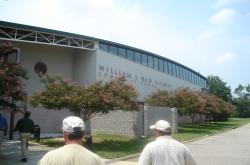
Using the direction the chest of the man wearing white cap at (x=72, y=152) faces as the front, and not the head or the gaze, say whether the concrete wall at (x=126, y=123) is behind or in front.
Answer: in front

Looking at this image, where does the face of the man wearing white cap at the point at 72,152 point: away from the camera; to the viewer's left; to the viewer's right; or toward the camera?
away from the camera

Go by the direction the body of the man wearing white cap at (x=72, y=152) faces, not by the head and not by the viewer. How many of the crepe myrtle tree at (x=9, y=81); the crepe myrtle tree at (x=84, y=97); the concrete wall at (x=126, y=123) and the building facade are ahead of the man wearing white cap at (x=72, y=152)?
4

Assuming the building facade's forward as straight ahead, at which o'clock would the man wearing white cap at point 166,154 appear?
The man wearing white cap is roughly at 1 o'clock from the building facade.

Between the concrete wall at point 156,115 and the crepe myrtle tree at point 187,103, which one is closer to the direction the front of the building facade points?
the concrete wall

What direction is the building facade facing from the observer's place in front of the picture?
facing the viewer and to the right of the viewer

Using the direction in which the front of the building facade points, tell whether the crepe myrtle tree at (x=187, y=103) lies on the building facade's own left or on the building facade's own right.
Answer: on the building facade's own left

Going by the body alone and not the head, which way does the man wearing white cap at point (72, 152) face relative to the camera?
away from the camera

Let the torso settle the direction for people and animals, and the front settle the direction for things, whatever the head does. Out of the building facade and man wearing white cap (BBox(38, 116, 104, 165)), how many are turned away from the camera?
1

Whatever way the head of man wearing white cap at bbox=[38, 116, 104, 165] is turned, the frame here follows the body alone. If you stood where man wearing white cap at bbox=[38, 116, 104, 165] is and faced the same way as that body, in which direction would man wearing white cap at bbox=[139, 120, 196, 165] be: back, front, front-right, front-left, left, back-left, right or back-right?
front-right

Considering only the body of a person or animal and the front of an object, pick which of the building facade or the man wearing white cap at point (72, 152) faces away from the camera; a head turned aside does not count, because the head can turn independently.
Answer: the man wearing white cap

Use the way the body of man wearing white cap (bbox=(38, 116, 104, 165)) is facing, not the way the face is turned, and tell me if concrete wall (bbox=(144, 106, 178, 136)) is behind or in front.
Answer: in front

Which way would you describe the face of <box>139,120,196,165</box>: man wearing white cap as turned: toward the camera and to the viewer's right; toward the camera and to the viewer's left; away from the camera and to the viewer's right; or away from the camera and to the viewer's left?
away from the camera and to the viewer's left

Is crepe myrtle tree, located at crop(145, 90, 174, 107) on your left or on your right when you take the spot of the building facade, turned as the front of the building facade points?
on your left

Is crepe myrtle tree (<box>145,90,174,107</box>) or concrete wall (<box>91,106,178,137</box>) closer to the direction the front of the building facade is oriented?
the concrete wall
